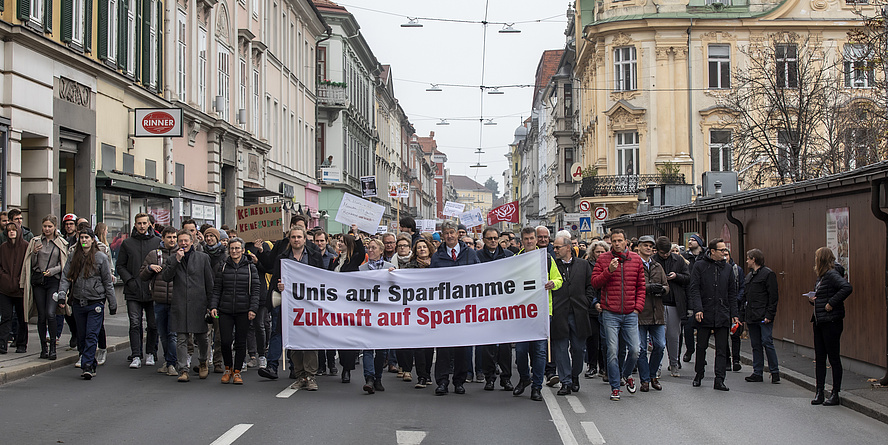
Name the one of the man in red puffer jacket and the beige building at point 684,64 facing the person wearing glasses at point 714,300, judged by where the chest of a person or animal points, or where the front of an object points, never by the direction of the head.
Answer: the beige building

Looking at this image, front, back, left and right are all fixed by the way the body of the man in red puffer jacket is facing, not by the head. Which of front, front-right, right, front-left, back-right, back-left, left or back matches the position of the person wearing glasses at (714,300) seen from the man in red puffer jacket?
back-left

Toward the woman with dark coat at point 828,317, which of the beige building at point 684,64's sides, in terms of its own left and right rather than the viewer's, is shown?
front

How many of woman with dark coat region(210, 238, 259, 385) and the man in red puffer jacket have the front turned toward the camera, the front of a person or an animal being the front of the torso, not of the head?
2

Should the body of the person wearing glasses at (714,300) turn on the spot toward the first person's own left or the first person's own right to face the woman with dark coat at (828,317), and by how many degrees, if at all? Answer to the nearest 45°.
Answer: approximately 45° to the first person's own left

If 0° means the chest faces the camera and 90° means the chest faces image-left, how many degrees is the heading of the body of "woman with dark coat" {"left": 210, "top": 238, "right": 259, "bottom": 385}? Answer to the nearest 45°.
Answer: approximately 0°

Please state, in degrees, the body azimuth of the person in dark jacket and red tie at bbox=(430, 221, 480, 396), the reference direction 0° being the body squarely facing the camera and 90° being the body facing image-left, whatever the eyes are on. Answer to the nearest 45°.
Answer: approximately 0°

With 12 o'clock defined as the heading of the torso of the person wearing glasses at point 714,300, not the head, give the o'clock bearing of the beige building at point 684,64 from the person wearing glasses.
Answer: The beige building is roughly at 6 o'clock from the person wearing glasses.

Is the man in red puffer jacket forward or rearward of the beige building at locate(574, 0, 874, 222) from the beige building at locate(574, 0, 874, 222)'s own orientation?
forward

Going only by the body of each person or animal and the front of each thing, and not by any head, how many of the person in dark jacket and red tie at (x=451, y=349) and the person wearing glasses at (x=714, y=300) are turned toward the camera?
2

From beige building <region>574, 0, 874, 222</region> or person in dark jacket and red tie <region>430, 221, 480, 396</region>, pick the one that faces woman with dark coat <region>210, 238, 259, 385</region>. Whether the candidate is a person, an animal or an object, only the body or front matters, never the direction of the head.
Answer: the beige building
